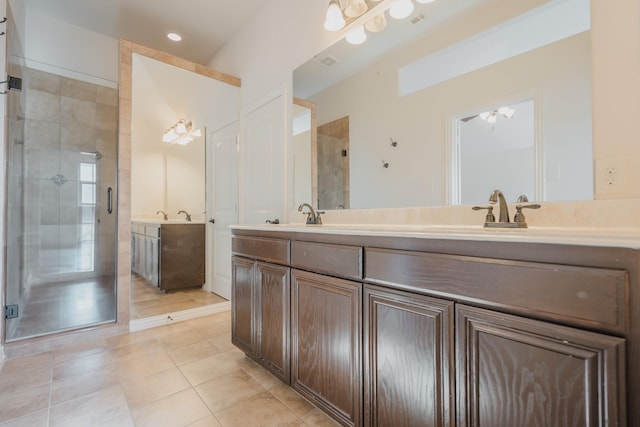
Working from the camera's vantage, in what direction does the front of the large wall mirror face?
facing the viewer and to the left of the viewer

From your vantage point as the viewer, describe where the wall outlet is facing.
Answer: facing the viewer
